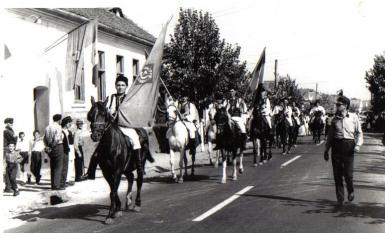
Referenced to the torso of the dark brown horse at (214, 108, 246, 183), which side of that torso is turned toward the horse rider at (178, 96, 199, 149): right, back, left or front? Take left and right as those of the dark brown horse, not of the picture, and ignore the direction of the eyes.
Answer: right

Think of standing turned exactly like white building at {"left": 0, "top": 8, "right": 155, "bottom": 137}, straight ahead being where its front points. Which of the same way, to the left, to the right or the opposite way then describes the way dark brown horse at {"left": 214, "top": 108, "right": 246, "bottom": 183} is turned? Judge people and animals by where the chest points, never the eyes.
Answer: to the right

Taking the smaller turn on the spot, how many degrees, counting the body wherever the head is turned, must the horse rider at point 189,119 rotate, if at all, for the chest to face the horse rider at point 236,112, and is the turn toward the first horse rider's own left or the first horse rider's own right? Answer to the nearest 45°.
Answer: approximately 135° to the first horse rider's own left

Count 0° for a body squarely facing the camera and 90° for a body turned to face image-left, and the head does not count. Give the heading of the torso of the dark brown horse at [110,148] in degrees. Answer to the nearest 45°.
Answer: approximately 45°

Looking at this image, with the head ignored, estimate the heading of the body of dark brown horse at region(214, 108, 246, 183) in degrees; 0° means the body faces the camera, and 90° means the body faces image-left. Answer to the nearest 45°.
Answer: approximately 45°

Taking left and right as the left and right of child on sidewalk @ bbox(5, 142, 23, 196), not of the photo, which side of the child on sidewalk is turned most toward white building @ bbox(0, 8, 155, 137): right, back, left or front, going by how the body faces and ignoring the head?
back

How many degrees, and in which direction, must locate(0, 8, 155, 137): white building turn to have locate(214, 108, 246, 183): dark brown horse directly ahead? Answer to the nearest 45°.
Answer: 0° — it already faces it

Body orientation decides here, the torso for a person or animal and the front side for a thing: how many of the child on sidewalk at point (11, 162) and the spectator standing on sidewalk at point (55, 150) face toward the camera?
1

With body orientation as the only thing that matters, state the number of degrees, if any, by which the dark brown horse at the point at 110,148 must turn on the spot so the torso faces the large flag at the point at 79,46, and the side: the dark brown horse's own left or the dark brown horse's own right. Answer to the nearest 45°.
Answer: approximately 135° to the dark brown horse's own right

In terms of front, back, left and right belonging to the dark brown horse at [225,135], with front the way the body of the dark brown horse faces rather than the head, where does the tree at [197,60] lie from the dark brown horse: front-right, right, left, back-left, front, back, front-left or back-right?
back-right
